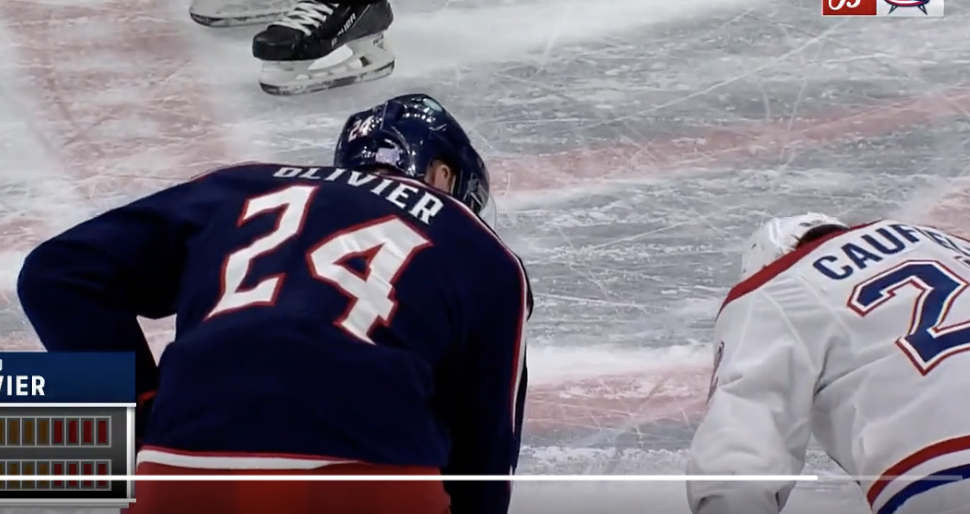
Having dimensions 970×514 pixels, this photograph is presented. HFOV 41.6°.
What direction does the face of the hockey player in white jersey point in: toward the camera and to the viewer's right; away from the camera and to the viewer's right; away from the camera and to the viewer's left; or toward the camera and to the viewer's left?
away from the camera and to the viewer's left

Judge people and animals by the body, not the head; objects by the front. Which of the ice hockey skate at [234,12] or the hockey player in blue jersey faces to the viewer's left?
the ice hockey skate

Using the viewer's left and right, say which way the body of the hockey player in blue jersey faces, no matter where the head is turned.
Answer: facing away from the viewer and to the right of the viewer

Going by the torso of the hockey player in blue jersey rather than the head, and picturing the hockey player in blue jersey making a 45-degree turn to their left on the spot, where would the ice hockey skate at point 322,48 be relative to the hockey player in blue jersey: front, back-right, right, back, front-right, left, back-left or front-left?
front

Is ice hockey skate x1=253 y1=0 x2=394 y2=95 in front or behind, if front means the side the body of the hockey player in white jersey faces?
in front

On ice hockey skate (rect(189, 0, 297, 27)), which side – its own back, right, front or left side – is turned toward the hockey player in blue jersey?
left

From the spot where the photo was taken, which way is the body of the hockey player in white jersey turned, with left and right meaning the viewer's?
facing away from the viewer and to the left of the viewer

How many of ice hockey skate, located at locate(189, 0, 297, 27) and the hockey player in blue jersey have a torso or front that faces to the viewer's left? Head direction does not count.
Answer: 1

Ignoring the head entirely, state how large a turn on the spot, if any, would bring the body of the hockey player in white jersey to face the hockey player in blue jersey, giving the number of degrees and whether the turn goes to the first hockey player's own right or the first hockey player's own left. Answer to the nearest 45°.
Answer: approximately 90° to the first hockey player's own left

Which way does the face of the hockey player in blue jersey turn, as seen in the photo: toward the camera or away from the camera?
away from the camera

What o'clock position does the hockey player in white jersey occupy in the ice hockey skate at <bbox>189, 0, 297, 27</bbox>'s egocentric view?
The hockey player in white jersey is roughly at 8 o'clock from the ice hockey skate.
